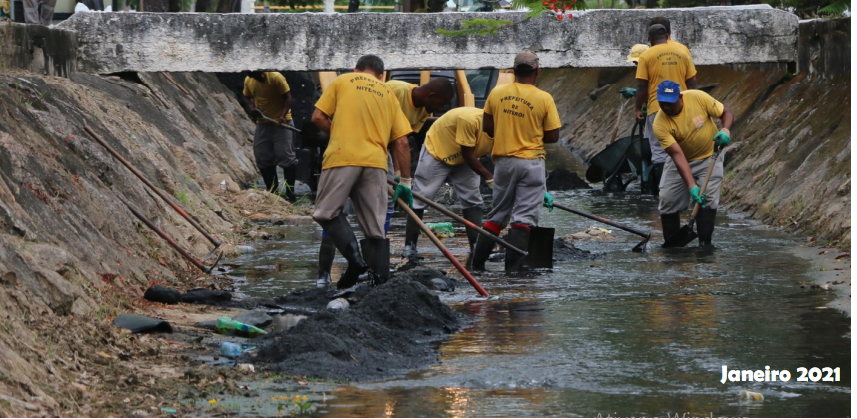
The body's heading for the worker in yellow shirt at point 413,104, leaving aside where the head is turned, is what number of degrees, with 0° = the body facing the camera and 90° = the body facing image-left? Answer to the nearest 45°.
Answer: approximately 270°

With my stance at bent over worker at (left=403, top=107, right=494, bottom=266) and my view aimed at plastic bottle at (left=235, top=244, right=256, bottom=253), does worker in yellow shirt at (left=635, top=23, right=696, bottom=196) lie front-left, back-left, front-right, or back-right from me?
back-right

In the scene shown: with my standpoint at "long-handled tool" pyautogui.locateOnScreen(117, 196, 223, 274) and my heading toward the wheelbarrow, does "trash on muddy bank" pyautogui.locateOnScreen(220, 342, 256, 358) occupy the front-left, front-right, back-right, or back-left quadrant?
back-right

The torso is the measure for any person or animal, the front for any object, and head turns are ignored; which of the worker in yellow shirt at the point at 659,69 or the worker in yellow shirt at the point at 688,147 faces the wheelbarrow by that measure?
the worker in yellow shirt at the point at 659,69

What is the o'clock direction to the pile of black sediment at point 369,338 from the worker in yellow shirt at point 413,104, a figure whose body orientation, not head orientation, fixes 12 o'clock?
The pile of black sediment is roughly at 3 o'clock from the worker in yellow shirt.

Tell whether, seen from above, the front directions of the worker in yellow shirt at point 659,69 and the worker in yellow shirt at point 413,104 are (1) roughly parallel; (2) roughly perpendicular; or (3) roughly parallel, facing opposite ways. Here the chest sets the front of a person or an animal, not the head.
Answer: roughly perpendicular

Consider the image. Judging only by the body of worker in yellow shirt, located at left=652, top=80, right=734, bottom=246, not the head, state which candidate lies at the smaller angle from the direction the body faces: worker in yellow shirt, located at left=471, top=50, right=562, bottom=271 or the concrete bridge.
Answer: the worker in yellow shirt
